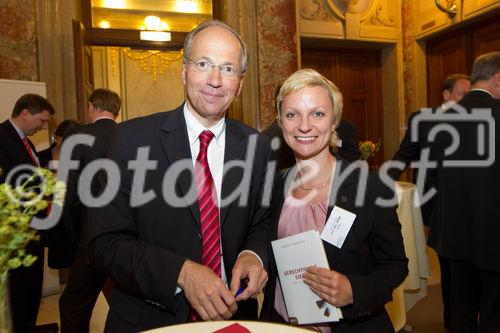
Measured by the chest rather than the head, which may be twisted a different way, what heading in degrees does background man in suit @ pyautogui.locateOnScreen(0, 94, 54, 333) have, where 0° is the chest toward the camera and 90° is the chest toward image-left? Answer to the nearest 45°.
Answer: approximately 315°

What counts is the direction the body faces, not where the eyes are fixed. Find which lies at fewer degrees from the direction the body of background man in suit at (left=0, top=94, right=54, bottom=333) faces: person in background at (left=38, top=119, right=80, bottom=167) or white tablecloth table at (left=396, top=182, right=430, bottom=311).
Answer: the white tablecloth table

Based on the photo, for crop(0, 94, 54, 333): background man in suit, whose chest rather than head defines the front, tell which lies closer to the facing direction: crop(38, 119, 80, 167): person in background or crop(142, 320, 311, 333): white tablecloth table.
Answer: the white tablecloth table

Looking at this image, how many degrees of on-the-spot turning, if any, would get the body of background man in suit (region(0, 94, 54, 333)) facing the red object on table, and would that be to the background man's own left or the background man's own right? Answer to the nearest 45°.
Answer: approximately 45° to the background man's own right

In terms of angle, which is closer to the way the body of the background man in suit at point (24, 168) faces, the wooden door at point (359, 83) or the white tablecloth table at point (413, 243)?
the white tablecloth table

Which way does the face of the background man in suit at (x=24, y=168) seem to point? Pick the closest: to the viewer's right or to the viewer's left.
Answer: to the viewer's right
